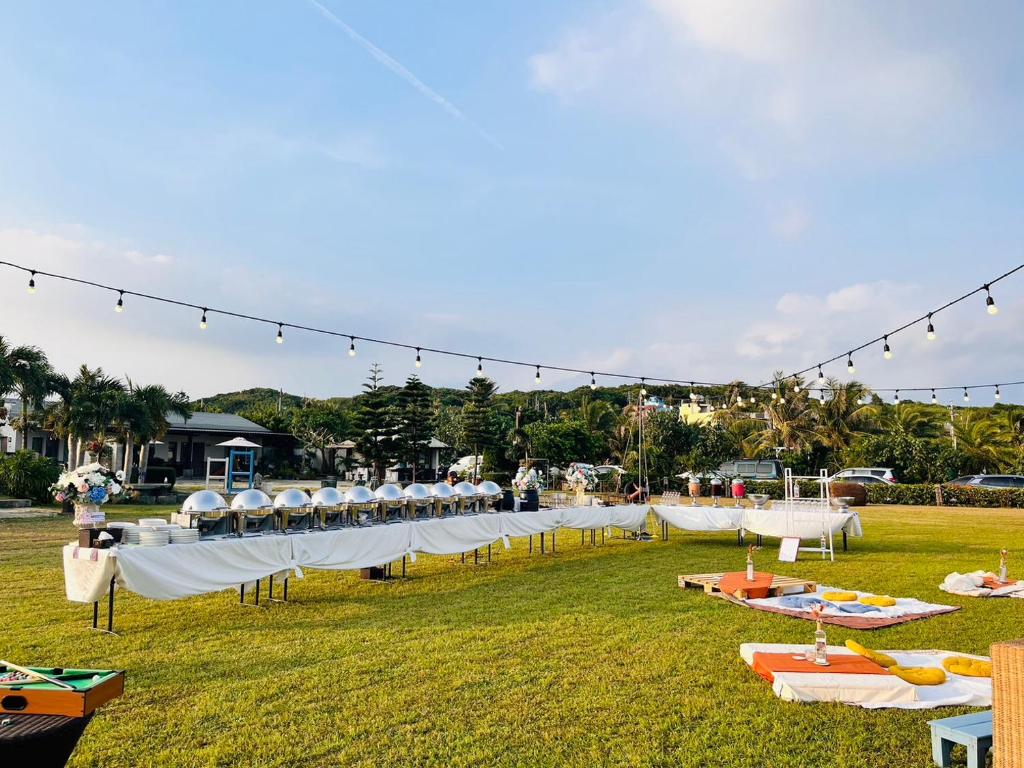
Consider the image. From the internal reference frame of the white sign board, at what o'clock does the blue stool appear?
The blue stool is roughly at 12 o'clock from the white sign board.

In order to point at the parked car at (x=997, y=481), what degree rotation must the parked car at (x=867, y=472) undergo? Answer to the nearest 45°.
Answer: approximately 180°

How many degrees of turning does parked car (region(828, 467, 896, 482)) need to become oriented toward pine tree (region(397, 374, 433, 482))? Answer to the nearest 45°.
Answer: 0° — it already faces it

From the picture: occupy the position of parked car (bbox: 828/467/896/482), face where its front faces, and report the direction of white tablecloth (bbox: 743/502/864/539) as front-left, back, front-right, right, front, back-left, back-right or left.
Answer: left

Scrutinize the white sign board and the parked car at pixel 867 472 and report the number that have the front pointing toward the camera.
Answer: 1

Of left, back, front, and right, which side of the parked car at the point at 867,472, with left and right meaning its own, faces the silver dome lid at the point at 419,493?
left

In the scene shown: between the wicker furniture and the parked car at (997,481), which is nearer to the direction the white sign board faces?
the wicker furniture

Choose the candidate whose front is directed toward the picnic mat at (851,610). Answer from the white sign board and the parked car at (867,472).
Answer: the white sign board

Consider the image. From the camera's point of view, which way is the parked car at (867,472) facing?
to the viewer's left

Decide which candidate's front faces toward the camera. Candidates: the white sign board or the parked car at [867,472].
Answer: the white sign board

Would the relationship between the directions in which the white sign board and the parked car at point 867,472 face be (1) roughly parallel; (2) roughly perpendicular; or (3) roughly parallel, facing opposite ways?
roughly perpendicular

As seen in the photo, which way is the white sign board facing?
toward the camera

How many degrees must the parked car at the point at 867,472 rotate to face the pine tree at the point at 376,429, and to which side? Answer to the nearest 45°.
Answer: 0° — it already faces it

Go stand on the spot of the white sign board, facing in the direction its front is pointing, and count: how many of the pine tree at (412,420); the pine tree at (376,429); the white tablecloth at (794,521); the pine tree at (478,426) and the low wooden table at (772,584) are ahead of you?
1

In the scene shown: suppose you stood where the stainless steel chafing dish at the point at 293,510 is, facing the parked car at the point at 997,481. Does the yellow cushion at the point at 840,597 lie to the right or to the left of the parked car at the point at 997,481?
right

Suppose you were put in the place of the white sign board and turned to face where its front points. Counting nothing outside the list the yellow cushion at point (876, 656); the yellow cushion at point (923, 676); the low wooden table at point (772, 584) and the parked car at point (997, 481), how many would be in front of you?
3
